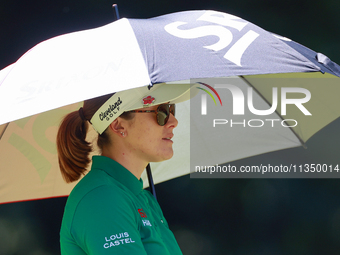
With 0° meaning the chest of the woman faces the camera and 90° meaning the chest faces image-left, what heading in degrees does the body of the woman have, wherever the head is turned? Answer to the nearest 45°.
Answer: approximately 270°

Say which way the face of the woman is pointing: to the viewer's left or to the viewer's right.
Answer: to the viewer's right
